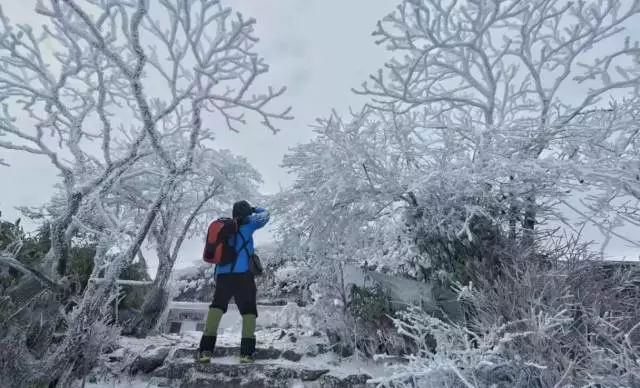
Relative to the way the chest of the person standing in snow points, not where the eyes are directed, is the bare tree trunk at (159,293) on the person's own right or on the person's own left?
on the person's own left

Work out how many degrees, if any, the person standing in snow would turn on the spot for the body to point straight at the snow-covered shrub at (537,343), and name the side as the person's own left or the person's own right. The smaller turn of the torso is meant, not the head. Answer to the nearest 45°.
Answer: approximately 90° to the person's own right

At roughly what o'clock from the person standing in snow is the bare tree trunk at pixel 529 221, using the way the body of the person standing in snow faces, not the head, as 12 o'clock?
The bare tree trunk is roughly at 2 o'clock from the person standing in snow.

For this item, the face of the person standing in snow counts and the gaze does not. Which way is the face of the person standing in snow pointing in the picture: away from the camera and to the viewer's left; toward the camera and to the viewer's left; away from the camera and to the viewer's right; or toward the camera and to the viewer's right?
away from the camera and to the viewer's right

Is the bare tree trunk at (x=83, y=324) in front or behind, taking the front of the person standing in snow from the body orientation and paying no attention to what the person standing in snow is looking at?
behind

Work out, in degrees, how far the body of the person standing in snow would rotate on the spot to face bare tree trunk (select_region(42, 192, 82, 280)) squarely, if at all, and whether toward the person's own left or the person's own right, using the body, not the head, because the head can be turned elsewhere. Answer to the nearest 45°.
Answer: approximately 135° to the person's own left

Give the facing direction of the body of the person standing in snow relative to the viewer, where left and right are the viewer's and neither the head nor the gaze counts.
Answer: facing away from the viewer and to the right of the viewer
